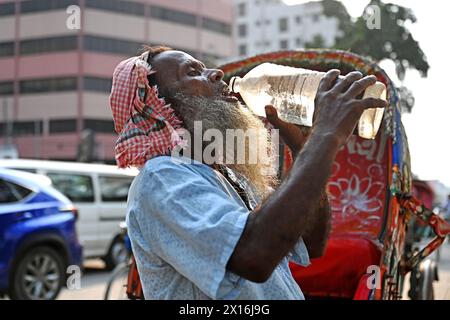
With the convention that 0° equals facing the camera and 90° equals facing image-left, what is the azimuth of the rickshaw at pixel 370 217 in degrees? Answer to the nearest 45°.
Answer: approximately 45°

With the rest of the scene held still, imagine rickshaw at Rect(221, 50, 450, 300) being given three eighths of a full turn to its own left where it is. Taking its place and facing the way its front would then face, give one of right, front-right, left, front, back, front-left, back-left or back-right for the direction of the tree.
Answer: left

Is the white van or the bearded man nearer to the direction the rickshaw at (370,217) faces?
the bearded man

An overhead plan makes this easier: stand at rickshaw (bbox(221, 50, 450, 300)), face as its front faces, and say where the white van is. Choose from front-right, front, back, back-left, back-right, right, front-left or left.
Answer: right

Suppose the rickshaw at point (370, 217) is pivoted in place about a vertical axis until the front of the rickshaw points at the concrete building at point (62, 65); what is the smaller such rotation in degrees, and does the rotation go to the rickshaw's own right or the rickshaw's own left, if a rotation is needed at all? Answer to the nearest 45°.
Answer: approximately 90° to the rickshaw's own right

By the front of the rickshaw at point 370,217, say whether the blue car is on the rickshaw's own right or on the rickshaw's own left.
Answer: on the rickshaw's own right
